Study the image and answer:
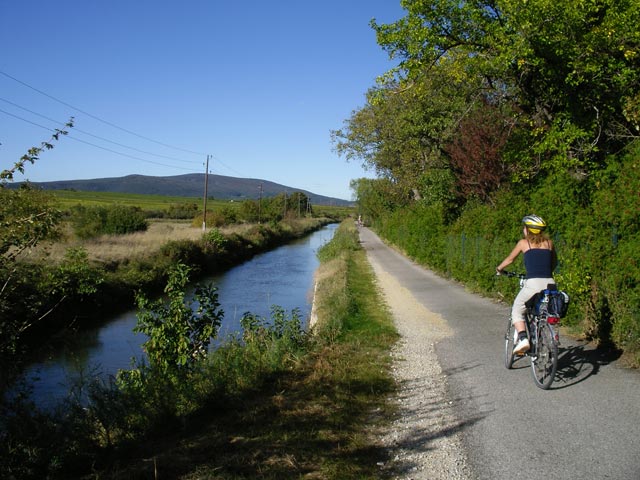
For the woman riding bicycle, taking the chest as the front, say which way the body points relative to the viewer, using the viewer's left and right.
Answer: facing away from the viewer and to the left of the viewer

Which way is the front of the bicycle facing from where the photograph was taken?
facing away from the viewer and to the left of the viewer

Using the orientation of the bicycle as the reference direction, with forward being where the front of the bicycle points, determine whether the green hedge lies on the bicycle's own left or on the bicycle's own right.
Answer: on the bicycle's own right
